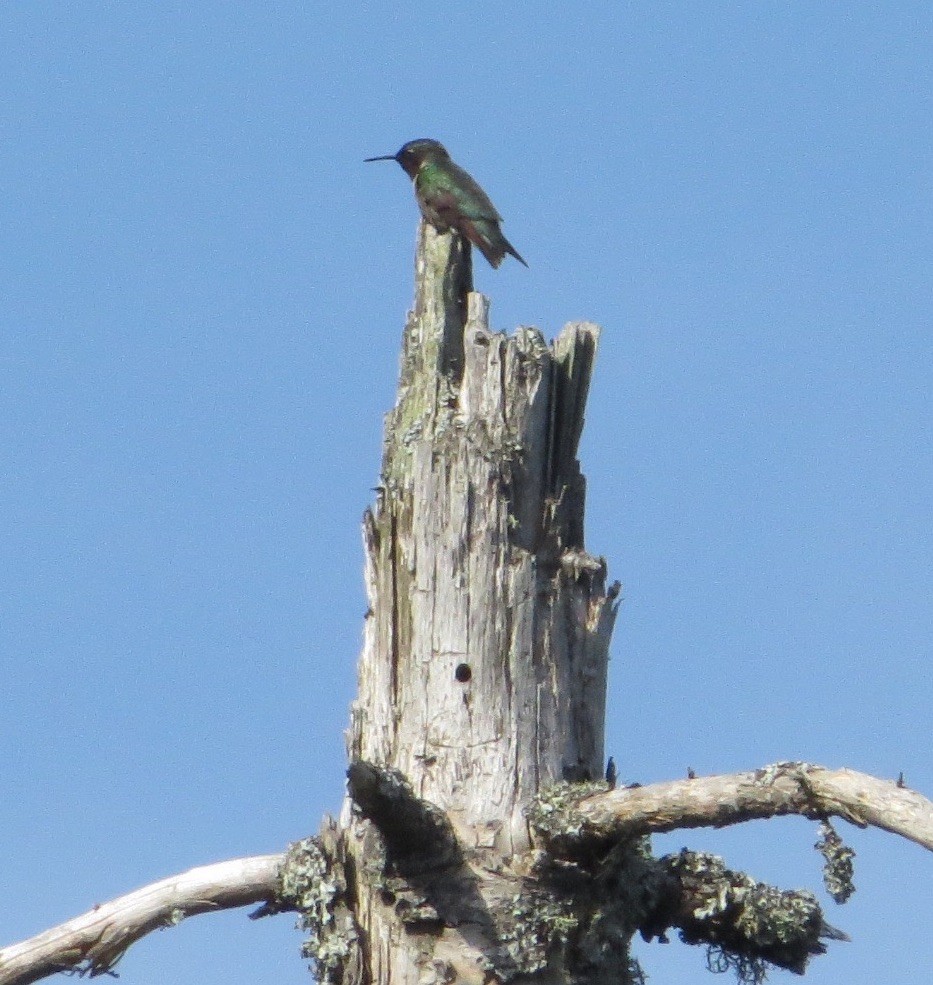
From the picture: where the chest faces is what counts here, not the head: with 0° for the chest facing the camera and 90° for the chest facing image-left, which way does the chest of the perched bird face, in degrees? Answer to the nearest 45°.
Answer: approximately 90°
